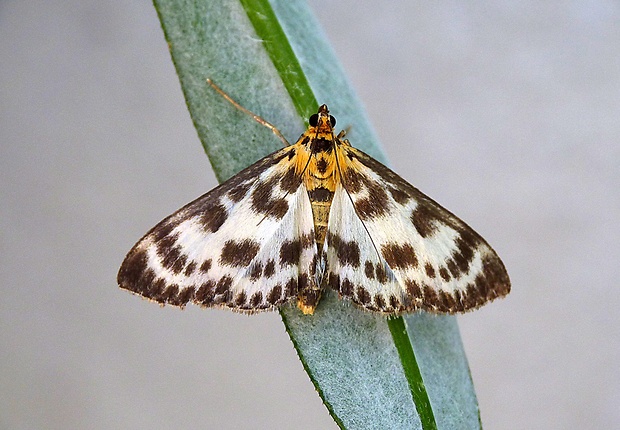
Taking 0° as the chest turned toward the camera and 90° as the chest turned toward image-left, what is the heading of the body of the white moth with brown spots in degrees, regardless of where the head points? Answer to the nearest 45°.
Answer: approximately 180°
